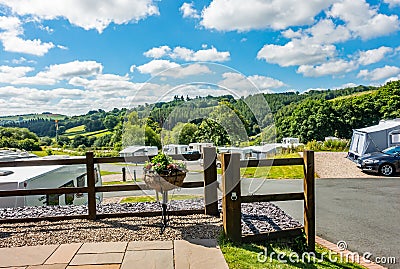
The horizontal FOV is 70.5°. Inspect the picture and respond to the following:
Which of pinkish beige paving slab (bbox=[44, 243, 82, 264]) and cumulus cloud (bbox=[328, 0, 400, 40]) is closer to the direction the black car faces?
the pinkish beige paving slab

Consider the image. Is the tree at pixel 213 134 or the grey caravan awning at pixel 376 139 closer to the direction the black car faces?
the tree

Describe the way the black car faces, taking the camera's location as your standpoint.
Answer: facing the viewer and to the left of the viewer

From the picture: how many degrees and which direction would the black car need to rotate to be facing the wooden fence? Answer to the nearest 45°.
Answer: approximately 45° to its left

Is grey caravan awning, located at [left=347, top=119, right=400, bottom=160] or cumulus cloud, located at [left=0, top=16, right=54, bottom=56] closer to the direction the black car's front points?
the cumulus cloud

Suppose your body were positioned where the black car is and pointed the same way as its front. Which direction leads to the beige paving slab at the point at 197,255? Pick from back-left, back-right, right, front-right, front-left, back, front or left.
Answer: front-left
